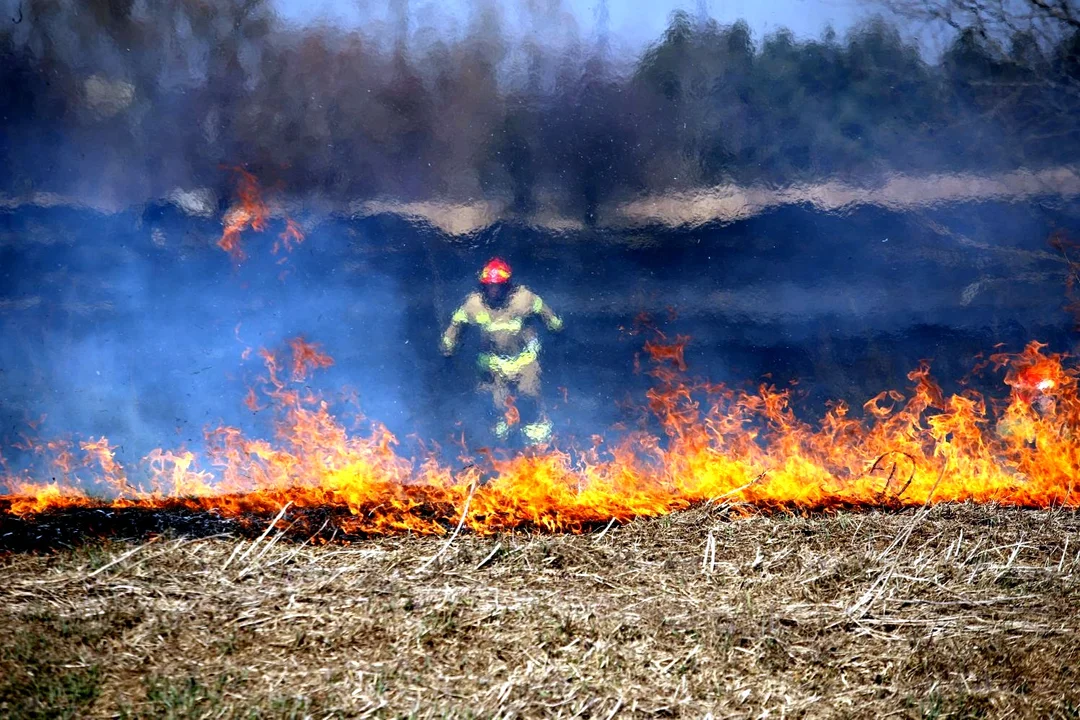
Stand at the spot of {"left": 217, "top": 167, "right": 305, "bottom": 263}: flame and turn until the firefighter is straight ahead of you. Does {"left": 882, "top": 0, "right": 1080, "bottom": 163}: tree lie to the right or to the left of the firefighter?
left

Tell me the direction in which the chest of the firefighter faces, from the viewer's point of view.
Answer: toward the camera

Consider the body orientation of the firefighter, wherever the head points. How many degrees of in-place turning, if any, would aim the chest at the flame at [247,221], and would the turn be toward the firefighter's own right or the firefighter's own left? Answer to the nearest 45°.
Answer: approximately 135° to the firefighter's own right

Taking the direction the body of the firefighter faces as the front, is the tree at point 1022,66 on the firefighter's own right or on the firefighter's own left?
on the firefighter's own left
